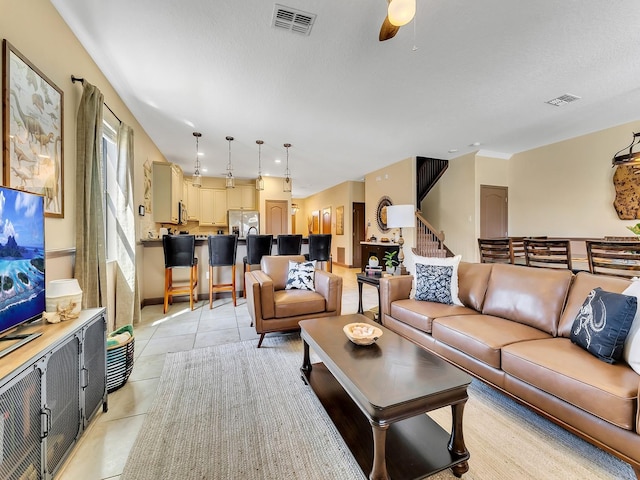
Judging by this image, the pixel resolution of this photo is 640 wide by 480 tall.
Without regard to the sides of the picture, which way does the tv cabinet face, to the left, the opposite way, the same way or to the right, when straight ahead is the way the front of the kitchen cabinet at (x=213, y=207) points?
to the left

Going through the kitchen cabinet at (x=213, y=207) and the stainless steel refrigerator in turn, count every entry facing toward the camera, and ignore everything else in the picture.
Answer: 2

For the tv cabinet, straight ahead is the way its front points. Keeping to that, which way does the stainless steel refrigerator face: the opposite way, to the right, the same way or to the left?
to the right

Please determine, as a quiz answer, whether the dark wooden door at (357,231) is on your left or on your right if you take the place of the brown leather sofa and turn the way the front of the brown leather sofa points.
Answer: on your right

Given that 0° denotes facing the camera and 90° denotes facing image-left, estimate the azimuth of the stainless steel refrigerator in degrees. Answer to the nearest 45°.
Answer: approximately 0°

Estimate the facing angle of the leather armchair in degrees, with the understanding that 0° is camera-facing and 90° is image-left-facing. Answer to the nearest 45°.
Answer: approximately 315°

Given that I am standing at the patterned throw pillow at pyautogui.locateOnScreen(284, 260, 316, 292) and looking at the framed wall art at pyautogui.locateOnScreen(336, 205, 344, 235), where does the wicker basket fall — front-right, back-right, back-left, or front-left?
back-left
